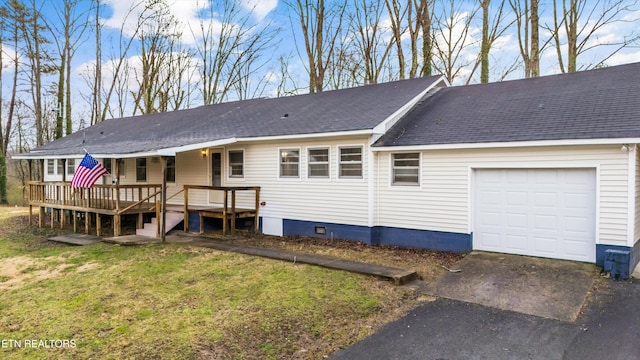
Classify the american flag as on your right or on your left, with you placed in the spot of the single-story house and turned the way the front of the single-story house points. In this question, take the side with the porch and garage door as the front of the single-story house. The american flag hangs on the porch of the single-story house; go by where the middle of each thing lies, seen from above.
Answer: on your right

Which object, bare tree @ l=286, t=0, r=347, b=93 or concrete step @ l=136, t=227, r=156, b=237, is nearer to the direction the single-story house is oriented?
the concrete step

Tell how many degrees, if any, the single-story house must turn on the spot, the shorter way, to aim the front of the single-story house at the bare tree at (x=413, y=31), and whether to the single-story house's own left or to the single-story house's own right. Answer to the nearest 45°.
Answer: approximately 135° to the single-story house's own right

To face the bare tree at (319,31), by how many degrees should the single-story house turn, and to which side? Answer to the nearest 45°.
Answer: approximately 135° to its right

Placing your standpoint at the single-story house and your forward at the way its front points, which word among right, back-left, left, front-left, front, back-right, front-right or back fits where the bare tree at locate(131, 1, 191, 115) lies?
right

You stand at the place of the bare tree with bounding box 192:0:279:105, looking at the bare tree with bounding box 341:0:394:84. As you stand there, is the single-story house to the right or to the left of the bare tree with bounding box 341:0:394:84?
right

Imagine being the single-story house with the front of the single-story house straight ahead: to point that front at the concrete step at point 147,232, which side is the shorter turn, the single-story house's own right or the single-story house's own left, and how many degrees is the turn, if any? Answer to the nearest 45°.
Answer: approximately 45° to the single-story house's own right

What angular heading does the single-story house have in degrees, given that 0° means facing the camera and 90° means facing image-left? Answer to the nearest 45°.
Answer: approximately 45°
